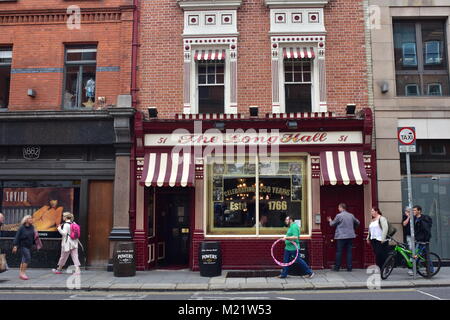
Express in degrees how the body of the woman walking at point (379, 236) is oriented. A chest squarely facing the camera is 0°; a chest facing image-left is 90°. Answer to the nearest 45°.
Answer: approximately 45°

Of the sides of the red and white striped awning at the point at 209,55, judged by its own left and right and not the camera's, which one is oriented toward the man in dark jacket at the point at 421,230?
left

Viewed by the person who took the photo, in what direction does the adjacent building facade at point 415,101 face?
facing the viewer

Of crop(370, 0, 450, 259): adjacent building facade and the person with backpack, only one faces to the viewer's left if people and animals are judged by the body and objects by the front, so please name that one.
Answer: the person with backpack

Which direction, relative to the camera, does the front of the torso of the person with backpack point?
to the viewer's left

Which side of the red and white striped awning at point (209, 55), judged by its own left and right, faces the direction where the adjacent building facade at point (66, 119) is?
right

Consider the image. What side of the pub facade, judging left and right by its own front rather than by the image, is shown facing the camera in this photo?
front
